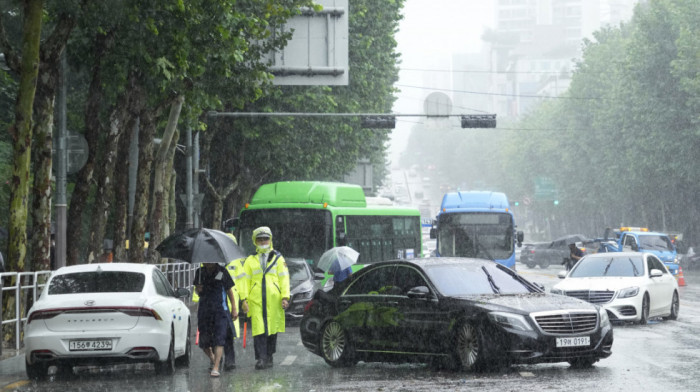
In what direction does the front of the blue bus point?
toward the camera

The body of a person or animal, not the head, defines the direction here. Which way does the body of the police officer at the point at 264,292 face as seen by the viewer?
toward the camera

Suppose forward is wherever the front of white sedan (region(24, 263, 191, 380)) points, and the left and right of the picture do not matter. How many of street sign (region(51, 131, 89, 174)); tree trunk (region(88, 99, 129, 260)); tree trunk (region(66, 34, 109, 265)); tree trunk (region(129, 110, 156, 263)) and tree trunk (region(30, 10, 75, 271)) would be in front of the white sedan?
5

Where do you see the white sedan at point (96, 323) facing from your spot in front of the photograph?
facing away from the viewer

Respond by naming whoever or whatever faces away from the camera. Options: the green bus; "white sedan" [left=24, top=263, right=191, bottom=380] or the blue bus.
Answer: the white sedan

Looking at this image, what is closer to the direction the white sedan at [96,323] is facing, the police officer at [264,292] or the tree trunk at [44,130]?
the tree trunk

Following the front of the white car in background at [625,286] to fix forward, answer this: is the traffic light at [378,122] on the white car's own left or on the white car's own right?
on the white car's own right

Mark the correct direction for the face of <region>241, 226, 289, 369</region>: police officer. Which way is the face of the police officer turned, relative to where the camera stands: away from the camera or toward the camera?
toward the camera

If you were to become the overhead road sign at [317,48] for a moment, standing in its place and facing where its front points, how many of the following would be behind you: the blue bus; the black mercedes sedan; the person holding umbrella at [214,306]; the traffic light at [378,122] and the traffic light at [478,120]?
2

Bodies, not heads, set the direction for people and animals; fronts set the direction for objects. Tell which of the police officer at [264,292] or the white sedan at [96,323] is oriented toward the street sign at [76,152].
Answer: the white sedan

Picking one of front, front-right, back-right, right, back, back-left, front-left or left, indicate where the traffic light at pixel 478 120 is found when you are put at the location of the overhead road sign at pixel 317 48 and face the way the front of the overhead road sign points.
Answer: front-right

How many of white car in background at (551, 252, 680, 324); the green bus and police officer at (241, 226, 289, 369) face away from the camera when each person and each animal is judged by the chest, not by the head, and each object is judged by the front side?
0

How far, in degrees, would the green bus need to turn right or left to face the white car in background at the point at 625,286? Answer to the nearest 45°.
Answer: approximately 90° to its left

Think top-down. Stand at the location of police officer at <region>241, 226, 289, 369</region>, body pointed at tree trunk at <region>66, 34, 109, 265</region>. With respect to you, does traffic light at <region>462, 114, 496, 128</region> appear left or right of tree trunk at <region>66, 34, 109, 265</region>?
right

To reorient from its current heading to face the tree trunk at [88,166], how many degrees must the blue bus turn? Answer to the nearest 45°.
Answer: approximately 45° to its right
